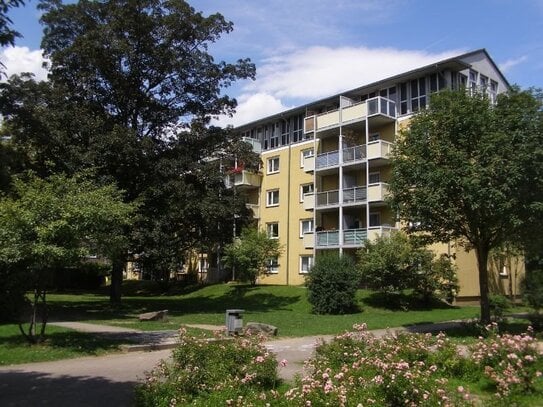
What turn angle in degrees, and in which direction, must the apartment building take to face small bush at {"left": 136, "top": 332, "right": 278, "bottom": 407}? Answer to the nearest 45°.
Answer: approximately 45° to its left

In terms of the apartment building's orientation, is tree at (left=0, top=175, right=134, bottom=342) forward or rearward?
forward

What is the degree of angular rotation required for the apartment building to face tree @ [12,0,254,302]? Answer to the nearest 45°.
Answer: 0° — it already faces it

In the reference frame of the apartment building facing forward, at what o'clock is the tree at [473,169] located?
The tree is roughly at 10 o'clock from the apartment building.

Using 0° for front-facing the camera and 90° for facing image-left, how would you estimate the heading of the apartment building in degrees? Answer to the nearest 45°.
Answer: approximately 45°

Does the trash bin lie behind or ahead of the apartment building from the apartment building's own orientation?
ahead
